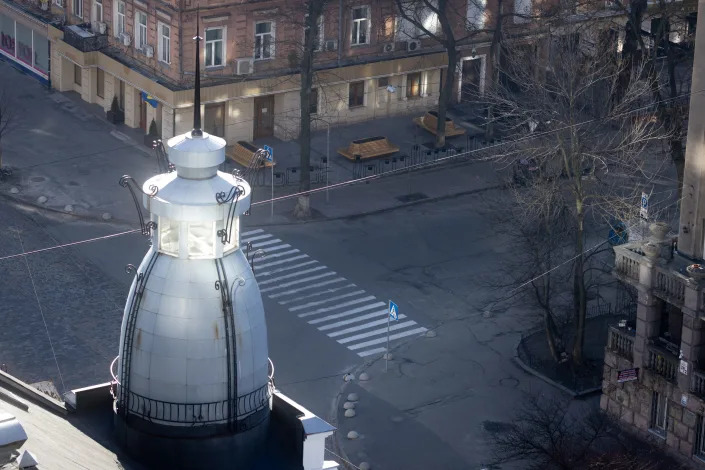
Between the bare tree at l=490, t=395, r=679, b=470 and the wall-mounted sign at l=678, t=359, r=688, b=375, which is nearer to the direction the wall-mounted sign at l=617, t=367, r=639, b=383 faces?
the bare tree

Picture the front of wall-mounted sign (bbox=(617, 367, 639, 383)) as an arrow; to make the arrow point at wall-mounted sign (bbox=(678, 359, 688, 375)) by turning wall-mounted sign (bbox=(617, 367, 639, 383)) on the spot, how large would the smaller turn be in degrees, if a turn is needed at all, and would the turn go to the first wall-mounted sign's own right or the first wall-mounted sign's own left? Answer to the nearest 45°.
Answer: approximately 90° to the first wall-mounted sign's own left

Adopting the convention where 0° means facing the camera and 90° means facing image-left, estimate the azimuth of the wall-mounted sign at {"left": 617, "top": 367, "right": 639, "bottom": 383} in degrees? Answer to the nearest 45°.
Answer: approximately 45°
